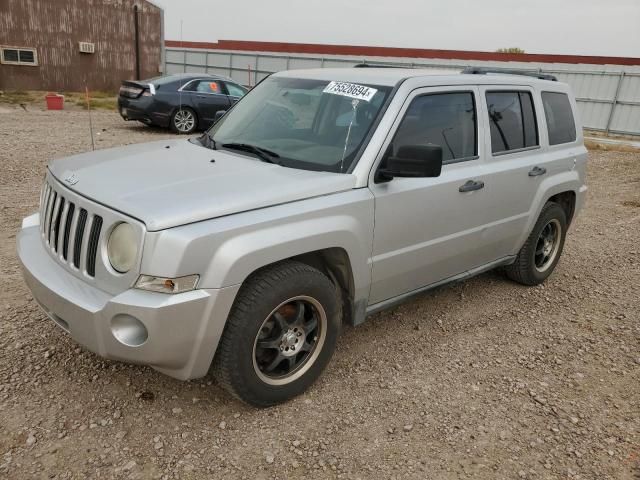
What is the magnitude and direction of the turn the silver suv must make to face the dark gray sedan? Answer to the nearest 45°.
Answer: approximately 135° to its right

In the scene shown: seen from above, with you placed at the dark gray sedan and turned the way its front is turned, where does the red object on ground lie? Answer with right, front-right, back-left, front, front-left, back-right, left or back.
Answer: left

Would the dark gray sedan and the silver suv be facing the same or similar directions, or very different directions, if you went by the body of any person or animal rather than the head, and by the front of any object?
very different directions

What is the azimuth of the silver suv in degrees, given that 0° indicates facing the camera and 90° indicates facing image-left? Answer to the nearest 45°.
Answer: approximately 45°

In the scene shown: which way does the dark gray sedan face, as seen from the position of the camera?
facing away from the viewer and to the right of the viewer

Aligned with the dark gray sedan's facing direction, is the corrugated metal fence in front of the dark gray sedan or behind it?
in front

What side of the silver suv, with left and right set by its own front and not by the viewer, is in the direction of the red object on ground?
right

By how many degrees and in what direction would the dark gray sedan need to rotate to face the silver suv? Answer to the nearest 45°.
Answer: approximately 135° to its right

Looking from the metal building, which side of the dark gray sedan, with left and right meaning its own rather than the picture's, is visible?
left

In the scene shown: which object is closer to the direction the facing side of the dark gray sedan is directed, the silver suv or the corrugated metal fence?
the corrugated metal fence
